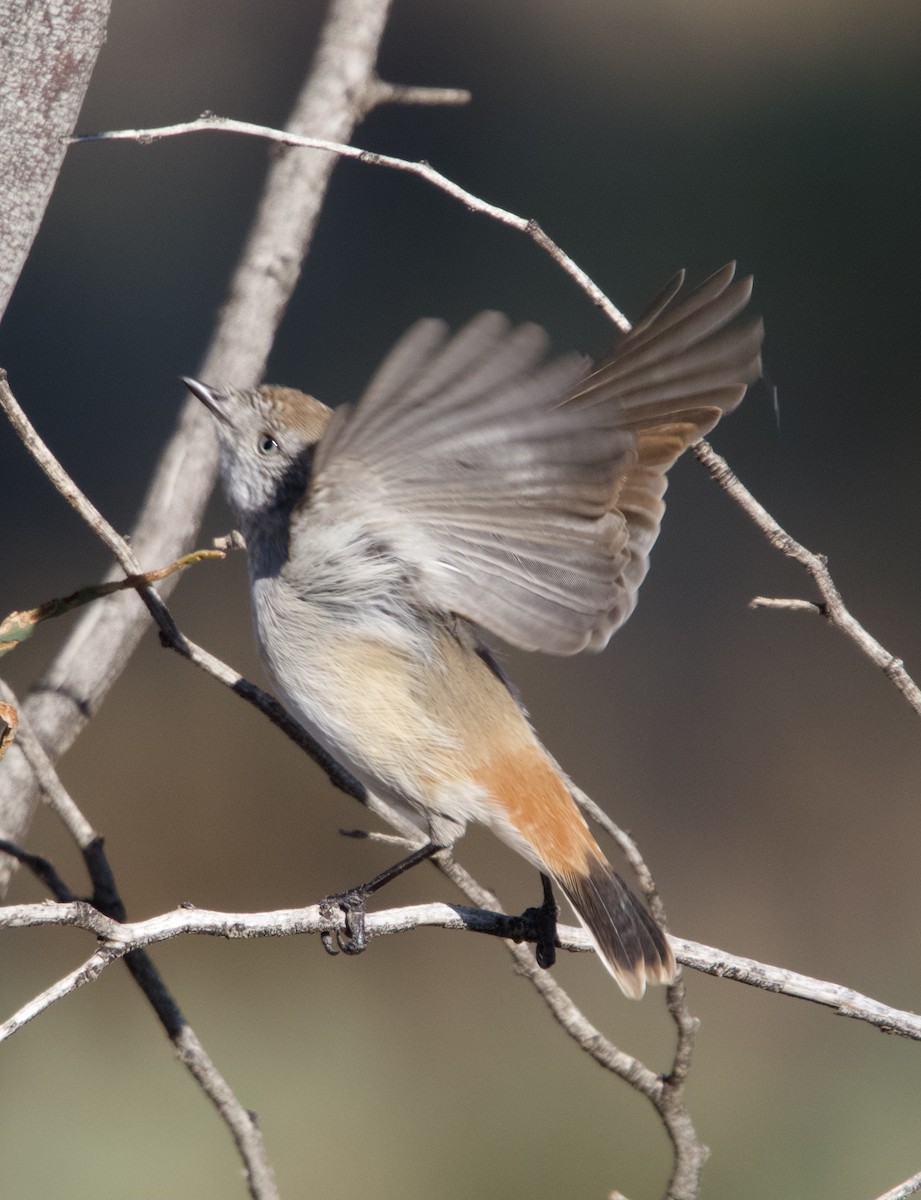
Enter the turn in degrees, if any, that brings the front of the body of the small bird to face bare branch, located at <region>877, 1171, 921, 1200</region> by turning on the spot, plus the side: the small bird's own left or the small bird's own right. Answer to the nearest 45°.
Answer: approximately 135° to the small bird's own left

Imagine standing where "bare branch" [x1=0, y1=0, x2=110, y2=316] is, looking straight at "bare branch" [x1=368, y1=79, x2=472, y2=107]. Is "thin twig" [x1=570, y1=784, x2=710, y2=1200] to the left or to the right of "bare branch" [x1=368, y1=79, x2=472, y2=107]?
right

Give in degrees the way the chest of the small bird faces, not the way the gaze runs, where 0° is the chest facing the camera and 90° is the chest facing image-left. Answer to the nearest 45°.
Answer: approximately 90°
